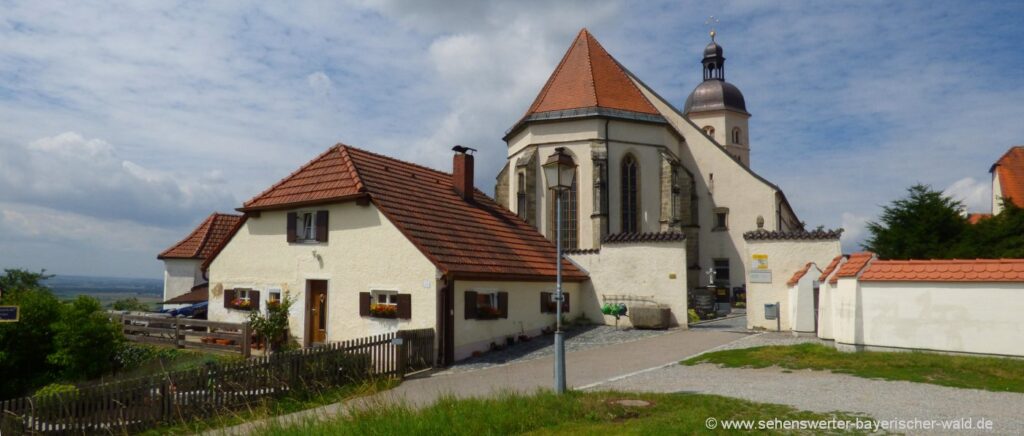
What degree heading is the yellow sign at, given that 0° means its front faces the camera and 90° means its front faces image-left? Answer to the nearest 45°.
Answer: approximately 0°

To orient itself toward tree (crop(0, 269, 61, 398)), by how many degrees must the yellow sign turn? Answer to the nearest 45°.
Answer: approximately 90° to its right

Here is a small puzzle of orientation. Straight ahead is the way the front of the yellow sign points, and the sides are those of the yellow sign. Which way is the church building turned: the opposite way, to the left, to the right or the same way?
the opposite way

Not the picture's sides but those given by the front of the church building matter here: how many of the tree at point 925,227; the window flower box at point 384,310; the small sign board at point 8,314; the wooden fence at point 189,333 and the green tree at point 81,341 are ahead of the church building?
0

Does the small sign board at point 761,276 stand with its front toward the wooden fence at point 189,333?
no

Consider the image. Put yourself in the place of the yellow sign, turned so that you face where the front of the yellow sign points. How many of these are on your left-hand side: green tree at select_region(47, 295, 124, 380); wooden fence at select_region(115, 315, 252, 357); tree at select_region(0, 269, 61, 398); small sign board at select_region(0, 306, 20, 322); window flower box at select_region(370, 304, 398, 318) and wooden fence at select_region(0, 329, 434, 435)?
0

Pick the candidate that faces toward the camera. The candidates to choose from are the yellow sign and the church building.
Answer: the yellow sign

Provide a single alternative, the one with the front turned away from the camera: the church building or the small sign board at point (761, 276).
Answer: the church building

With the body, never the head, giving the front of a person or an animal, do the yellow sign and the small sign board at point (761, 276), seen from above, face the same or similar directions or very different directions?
same or similar directions

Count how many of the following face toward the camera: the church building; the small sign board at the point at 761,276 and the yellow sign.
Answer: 2

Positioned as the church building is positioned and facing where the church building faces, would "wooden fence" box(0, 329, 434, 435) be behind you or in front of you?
behind

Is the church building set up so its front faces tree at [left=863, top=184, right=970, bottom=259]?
no

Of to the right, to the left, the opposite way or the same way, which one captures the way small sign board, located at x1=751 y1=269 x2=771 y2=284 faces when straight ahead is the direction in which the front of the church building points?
the opposite way

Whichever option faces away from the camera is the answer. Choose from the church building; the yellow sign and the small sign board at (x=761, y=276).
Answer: the church building

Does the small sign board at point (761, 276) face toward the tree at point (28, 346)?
no

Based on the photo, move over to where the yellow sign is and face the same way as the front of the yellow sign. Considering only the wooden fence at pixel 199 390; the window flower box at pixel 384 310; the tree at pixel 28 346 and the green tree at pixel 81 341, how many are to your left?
0

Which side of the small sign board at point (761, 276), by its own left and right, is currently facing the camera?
front

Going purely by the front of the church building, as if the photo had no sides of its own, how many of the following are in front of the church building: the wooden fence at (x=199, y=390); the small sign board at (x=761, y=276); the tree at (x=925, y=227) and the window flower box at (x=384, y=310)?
0

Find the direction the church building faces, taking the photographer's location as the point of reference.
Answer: facing away from the viewer
